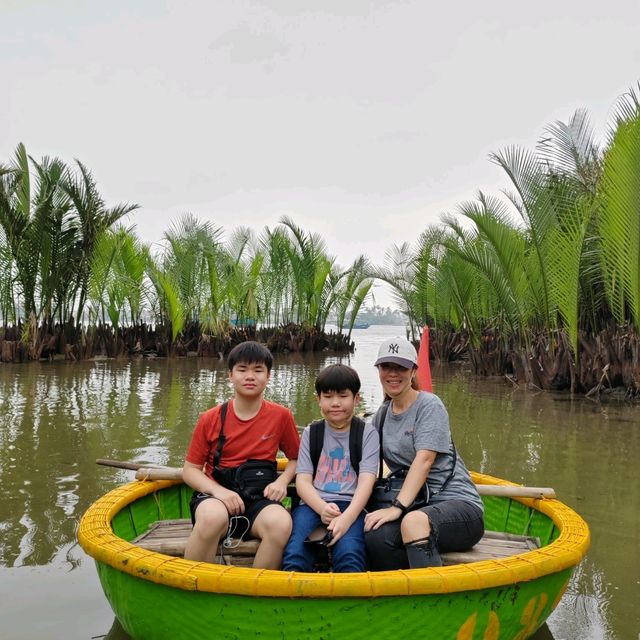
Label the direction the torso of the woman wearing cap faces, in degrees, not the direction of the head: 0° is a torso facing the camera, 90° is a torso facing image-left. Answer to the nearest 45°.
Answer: approximately 45°

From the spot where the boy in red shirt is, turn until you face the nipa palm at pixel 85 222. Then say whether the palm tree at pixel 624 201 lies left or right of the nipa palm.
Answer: right

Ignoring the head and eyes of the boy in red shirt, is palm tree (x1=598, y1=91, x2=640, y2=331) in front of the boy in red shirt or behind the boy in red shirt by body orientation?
behind

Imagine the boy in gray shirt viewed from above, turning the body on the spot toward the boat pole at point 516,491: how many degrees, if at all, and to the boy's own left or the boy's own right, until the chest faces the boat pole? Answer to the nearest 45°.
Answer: approximately 135° to the boy's own left

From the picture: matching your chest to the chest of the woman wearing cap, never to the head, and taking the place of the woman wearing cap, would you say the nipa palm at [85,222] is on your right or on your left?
on your right
